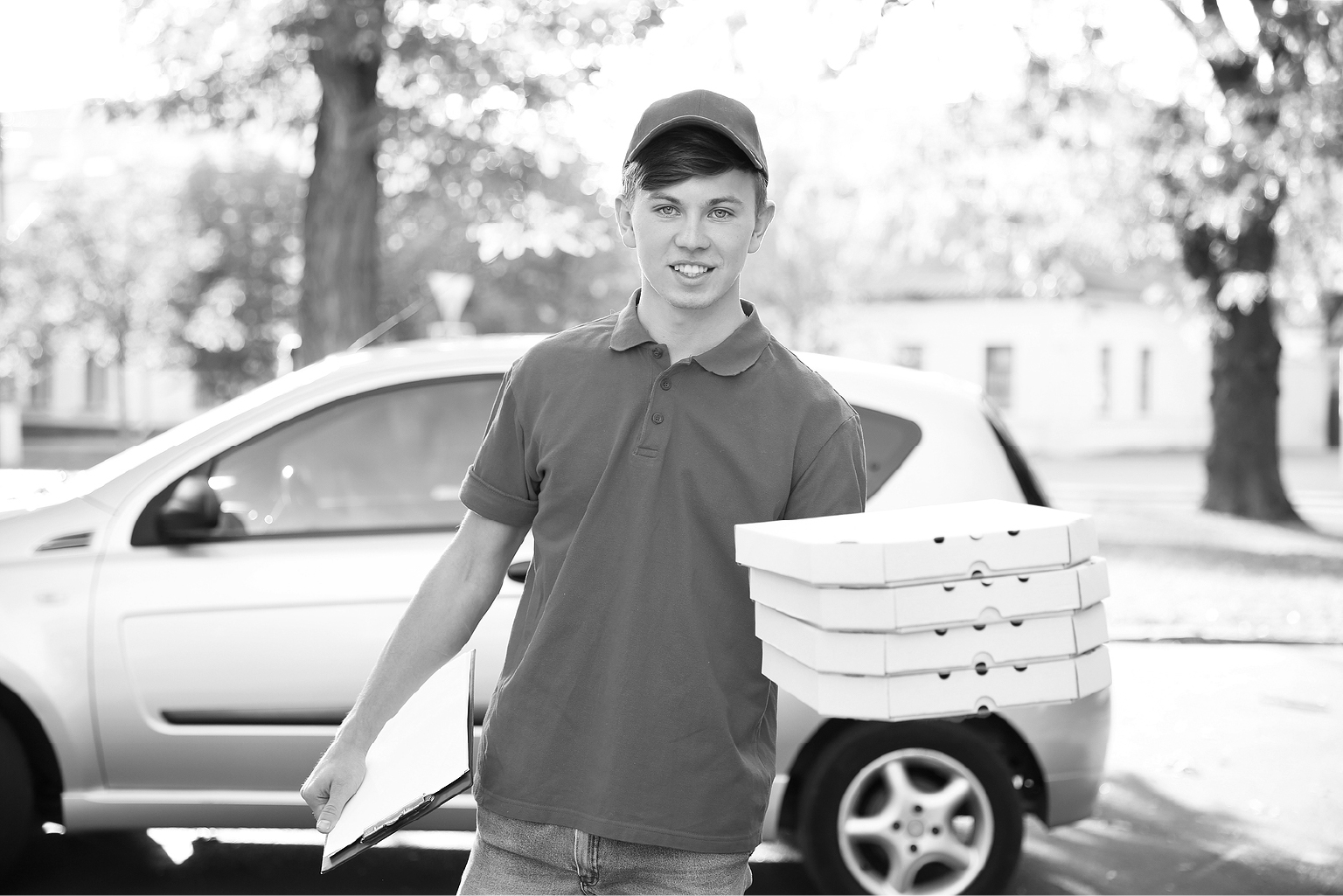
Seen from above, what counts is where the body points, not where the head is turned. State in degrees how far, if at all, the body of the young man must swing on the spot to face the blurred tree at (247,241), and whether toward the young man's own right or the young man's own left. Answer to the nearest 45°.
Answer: approximately 180°

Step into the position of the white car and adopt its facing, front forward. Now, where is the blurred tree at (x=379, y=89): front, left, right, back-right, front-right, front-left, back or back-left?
right

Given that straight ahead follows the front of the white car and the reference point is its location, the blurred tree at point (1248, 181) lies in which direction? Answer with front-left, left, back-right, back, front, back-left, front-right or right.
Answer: back-right

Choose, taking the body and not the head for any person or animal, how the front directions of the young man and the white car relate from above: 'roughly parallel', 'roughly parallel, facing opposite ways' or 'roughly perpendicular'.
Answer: roughly perpendicular

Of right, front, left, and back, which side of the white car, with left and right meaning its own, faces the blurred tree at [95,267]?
right

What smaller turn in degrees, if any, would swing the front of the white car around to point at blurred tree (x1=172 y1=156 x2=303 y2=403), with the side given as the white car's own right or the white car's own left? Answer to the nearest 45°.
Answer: approximately 90° to the white car's own right

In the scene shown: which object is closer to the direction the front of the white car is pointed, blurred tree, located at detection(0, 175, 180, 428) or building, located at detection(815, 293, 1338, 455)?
the blurred tree

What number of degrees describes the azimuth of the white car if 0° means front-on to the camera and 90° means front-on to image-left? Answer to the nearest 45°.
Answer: approximately 90°

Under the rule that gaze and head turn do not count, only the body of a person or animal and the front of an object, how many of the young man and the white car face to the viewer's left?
1

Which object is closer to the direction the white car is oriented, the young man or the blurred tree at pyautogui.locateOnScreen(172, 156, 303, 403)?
the blurred tree
